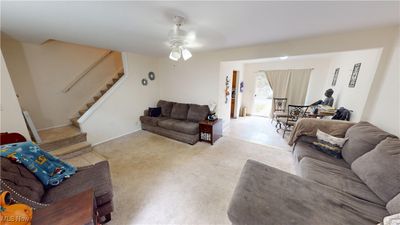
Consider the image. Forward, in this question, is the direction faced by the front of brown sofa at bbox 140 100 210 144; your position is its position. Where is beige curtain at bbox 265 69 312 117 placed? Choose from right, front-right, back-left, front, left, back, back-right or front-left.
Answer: back-left

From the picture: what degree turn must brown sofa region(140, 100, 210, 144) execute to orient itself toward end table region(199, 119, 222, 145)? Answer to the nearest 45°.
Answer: approximately 90° to its left

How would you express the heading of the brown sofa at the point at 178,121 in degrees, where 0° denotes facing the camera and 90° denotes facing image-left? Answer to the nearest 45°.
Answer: approximately 45°

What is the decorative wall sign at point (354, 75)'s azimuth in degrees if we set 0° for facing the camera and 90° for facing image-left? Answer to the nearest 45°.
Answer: approximately 45°

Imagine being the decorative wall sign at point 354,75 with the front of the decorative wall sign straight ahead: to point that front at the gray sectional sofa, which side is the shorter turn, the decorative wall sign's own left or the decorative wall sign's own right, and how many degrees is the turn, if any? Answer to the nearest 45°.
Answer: approximately 45° to the decorative wall sign's own left

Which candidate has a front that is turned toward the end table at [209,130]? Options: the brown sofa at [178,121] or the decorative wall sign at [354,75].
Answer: the decorative wall sign

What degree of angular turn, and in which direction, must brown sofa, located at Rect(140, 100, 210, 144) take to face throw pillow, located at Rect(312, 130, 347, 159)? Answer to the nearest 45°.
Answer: approximately 90° to its left
